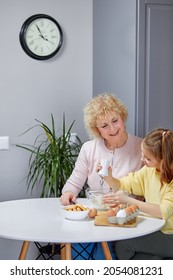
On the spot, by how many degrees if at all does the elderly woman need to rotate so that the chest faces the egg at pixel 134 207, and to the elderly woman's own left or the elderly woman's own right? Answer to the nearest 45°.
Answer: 0° — they already face it

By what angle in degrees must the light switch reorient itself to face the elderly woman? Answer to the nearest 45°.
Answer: approximately 45° to its left

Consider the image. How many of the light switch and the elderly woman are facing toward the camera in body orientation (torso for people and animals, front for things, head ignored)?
2

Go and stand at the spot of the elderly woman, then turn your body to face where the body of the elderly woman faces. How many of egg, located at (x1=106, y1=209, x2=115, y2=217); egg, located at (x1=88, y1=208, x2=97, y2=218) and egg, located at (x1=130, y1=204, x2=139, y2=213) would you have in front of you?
3

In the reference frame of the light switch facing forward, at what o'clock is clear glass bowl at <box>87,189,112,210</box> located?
The clear glass bowl is roughly at 11 o'clock from the light switch.

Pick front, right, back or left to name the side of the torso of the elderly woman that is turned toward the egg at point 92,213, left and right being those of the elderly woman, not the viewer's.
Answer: front

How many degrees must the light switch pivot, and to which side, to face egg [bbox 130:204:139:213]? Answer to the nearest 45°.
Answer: approximately 45° to its left

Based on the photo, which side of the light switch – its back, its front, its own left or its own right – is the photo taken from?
front

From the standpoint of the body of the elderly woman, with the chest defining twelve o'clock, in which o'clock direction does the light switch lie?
The light switch is roughly at 4 o'clock from the elderly woman.

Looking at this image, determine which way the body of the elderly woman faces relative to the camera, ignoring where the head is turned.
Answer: toward the camera
